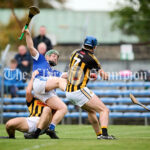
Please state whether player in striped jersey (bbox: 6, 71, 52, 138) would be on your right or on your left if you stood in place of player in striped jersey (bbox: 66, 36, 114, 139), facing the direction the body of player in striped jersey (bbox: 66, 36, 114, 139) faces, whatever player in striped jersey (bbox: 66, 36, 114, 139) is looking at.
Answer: on your left
